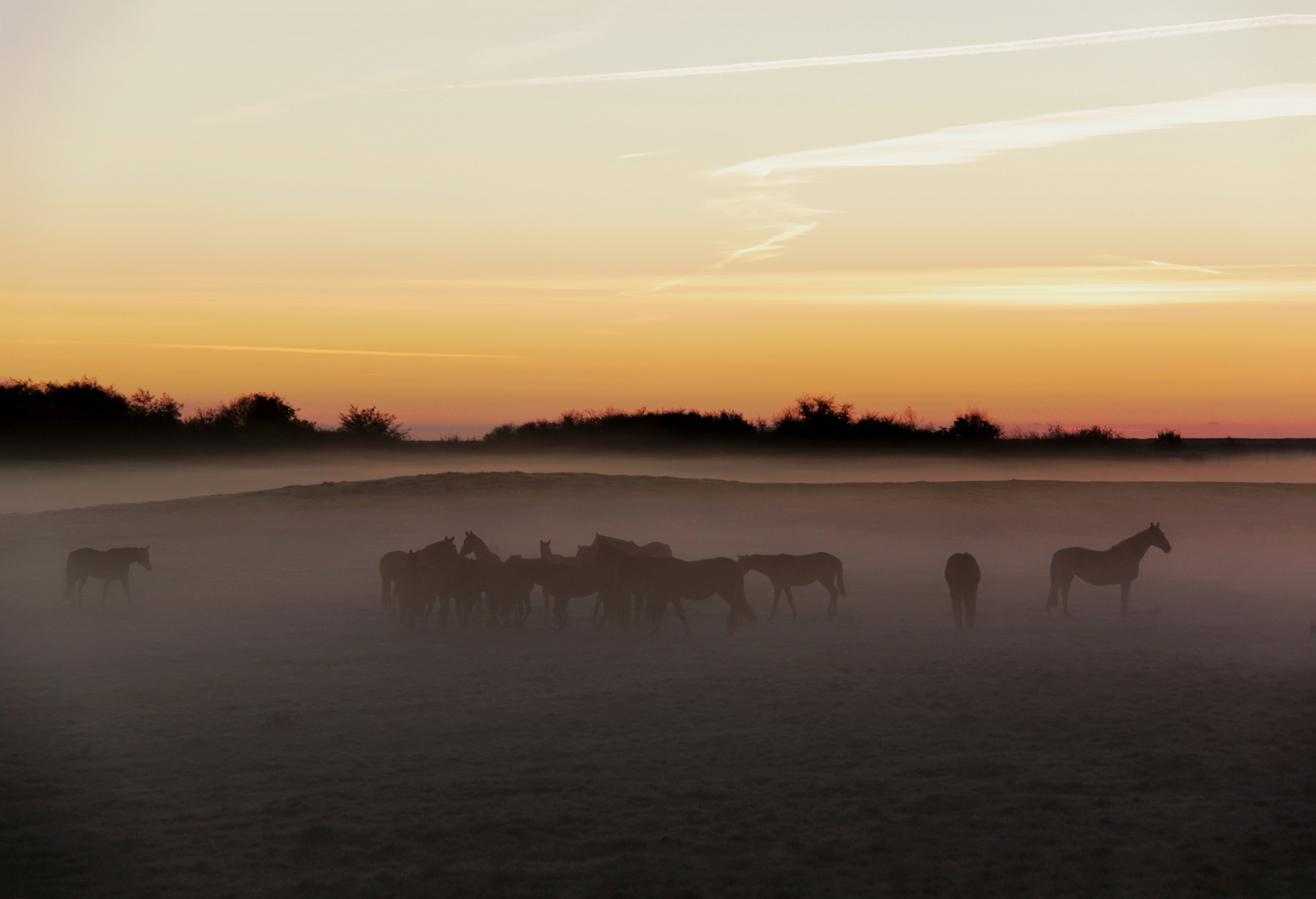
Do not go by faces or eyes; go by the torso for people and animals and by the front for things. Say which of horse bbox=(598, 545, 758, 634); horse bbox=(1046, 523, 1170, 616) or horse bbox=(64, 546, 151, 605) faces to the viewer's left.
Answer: horse bbox=(598, 545, 758, 634)

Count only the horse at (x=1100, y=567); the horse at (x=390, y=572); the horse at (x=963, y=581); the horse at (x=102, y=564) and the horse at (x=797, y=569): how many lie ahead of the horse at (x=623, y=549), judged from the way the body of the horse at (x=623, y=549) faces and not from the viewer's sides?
2

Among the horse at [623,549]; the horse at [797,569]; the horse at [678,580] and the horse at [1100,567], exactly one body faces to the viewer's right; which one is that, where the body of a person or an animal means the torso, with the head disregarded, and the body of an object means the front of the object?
the horse at [1100,567]

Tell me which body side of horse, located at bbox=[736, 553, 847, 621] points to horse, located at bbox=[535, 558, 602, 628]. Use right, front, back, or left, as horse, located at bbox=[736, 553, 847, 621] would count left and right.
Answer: front

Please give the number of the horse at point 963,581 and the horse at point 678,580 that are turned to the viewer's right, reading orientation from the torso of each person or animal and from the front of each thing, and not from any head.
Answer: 0

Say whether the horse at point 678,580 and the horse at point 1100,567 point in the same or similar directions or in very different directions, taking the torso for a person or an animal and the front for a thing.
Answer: very different directions

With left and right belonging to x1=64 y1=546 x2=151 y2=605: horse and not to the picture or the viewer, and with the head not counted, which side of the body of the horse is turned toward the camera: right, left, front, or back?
right

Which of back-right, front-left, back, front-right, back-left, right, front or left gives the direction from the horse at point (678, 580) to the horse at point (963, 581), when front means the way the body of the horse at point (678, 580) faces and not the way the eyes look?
back

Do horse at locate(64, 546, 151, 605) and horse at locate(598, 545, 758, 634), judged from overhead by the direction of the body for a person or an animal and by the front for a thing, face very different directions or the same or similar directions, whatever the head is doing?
very different directions

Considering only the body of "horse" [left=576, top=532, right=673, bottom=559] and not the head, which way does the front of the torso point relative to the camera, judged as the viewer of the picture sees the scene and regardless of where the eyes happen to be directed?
to the viewer's left

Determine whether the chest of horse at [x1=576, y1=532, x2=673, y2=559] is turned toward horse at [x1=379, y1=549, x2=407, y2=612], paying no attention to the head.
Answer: yes

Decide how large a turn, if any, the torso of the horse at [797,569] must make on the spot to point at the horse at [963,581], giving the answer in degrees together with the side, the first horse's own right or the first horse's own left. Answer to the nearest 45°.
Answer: approximately 180°

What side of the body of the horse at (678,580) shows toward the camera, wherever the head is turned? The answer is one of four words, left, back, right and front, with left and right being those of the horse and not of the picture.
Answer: left

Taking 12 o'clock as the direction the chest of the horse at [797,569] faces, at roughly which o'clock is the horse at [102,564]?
the horse at [102,564] is roughly at 12 o'clock from the horse at [797,569].

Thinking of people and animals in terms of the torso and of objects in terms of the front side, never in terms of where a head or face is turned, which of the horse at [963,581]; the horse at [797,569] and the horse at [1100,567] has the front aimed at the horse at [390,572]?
the horse at [797,569]

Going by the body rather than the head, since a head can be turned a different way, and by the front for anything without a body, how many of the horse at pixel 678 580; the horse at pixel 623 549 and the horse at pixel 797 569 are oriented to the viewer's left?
3

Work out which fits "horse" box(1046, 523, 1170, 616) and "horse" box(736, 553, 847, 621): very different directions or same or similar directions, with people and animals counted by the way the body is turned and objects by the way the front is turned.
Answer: very different directions

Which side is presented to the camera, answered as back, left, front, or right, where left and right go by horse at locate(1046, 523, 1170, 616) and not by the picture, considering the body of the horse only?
right
